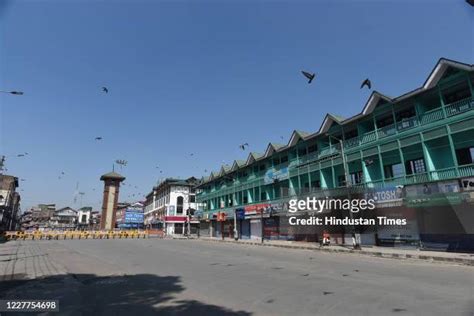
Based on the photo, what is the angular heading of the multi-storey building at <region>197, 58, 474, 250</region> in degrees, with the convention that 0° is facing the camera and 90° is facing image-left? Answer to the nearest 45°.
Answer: approximately 45°
